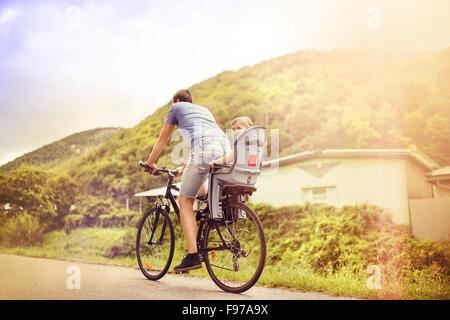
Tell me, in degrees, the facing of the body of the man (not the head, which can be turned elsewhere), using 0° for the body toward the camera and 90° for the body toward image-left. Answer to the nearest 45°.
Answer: approximately 135°

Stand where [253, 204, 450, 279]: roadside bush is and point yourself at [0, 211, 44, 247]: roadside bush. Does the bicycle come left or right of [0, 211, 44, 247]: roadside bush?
left

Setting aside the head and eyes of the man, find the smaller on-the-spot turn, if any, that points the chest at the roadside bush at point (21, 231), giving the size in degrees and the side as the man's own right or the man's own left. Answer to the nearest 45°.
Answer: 0° — they already face it

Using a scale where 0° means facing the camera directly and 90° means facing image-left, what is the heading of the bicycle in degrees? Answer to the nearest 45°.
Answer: approximately 135°

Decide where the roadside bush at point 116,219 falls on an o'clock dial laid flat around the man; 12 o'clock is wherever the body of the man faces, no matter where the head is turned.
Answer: The roadside bush is roughly at 1 o'clock from the man.
